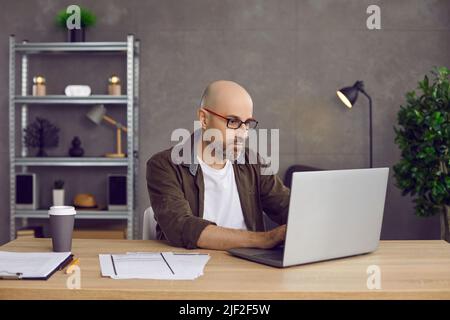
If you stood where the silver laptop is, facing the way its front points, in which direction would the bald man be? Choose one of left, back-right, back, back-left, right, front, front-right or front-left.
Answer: front

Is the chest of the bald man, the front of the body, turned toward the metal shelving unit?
no

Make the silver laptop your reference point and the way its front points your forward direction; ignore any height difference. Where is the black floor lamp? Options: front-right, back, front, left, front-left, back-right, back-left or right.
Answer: front-right

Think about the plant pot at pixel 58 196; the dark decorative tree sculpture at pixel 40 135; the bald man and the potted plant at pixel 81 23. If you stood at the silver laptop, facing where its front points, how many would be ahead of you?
4

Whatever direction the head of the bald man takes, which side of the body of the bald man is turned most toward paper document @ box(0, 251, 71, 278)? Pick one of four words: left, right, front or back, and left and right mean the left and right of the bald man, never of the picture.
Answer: right

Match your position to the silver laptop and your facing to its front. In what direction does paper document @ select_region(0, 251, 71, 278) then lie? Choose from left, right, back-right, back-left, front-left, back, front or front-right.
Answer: front-left

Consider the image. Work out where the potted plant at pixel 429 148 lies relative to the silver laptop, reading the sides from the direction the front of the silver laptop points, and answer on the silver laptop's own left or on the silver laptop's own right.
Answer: on the silver laptop's own right

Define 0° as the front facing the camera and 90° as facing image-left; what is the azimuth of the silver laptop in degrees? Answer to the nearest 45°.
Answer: approximately 135°

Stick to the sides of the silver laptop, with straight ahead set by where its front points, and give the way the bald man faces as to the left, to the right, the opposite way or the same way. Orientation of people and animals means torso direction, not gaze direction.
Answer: the opposite way

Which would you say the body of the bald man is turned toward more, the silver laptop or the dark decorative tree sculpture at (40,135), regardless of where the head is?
the silver laptop

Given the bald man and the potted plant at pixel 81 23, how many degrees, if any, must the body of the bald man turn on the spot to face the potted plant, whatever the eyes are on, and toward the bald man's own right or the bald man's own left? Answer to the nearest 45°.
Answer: approximately 180°

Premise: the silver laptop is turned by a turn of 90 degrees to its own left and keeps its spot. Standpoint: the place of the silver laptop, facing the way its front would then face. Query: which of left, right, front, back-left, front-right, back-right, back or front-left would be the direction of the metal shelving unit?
right

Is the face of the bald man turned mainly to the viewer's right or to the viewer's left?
to the viewer's right

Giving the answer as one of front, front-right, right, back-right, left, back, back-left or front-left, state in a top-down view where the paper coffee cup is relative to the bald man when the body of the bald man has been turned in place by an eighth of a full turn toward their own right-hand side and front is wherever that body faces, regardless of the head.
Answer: front-right

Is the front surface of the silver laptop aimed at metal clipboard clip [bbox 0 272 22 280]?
no

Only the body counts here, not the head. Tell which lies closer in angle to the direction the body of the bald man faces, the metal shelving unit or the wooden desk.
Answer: the wooden desk

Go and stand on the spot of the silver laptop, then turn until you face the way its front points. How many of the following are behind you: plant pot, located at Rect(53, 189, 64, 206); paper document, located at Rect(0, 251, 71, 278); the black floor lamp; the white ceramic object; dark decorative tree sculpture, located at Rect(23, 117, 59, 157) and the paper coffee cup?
0

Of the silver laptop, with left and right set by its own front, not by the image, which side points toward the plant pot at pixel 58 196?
front
